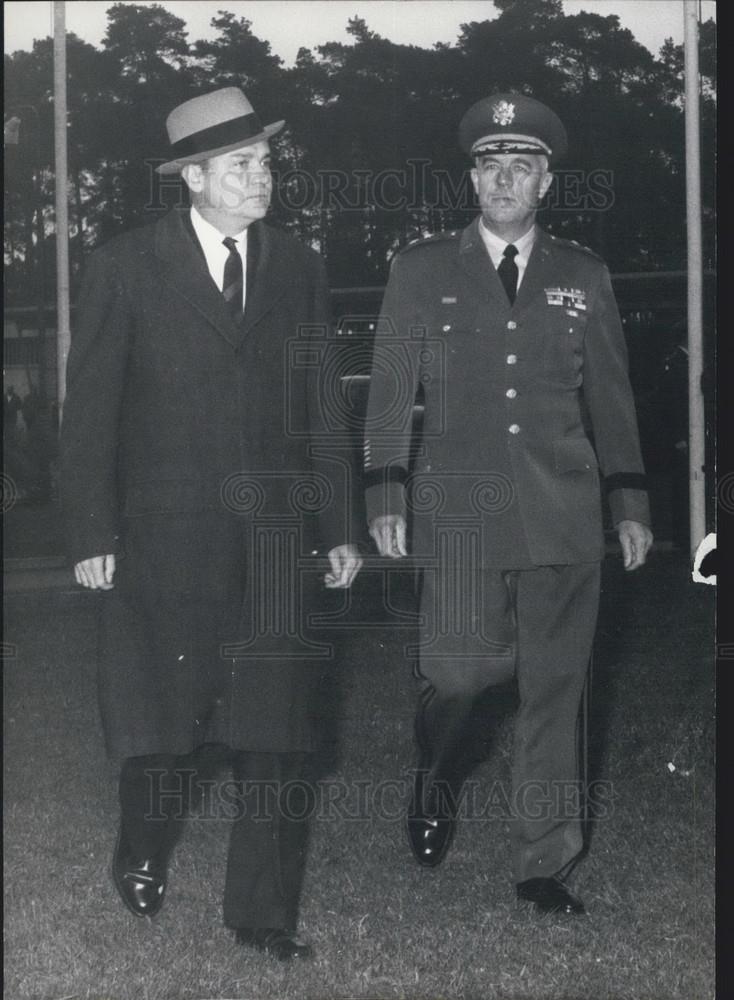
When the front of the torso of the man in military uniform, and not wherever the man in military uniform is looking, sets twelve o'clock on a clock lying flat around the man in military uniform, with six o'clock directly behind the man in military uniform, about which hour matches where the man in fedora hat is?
The man in fedora hat is roughly at 2 o'clock from the man in military uniform.

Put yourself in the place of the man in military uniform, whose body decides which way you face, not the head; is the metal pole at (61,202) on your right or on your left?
on your right

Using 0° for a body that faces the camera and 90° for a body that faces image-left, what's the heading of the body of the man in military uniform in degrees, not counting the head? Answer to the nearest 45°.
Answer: approximately 0°
